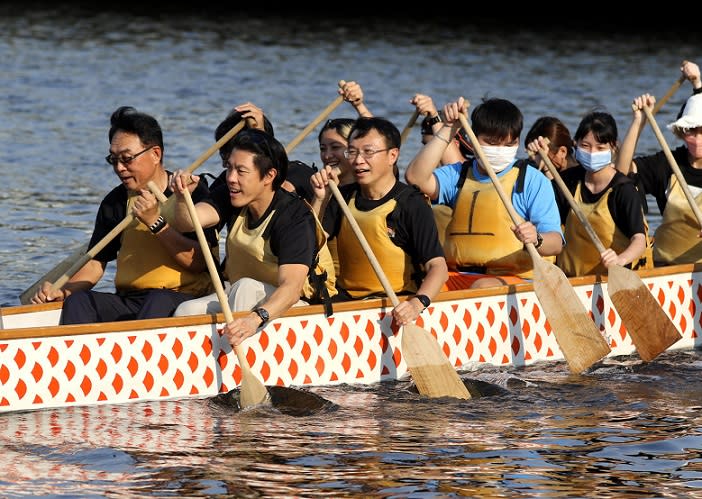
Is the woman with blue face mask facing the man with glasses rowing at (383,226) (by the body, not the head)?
yes

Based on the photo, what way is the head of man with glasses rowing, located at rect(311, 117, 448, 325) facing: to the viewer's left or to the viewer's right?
to the viewer's left

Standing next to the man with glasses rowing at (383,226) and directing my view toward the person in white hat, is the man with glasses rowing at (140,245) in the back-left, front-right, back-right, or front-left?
back-left

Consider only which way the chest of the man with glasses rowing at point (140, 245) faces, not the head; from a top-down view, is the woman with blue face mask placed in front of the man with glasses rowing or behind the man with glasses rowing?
behind

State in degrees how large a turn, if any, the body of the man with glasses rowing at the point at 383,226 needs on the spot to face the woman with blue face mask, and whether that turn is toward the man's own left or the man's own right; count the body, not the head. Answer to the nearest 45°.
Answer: approximately 180°

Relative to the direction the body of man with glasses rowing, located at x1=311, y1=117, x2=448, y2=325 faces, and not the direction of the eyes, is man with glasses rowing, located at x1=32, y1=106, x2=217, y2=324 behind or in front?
in front

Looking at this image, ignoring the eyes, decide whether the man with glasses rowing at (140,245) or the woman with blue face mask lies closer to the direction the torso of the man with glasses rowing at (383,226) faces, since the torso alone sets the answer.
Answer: the man with glasses rowing

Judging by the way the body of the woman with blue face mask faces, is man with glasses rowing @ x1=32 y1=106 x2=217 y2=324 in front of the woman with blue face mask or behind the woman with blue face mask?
in front

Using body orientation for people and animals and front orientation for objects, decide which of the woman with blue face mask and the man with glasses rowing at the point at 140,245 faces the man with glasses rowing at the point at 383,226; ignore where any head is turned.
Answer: the woman with blue face mask

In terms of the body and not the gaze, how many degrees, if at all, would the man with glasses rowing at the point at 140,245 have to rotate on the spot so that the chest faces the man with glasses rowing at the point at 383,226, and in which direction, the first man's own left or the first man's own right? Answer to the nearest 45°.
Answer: approximately 135° to the first man's own left

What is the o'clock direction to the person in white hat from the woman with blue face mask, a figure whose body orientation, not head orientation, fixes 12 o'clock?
The person in white hat is roughly at 6 o'clock from the woman with blue face mask.
